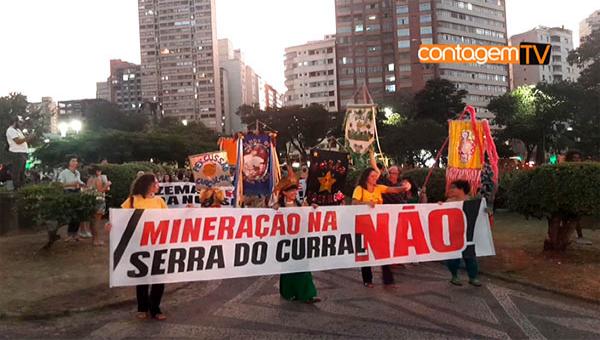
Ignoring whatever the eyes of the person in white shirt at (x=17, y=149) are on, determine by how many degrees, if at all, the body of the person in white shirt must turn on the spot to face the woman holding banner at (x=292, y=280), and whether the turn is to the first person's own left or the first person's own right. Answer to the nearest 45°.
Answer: approximately 90° to the first person's own right

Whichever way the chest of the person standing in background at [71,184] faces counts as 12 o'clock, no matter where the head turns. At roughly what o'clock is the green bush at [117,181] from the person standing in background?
The green bush is roughly at 8 o'clock from the person standing in background.

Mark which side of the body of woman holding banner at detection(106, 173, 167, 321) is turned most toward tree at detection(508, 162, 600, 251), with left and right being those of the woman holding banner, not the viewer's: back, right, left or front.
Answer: left

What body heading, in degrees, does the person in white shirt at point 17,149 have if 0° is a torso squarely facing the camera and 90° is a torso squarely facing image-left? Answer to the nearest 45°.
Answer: approximately 270°

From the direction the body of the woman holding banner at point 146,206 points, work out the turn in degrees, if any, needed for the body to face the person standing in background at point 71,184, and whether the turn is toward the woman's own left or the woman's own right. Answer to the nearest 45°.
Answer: approximately 180°

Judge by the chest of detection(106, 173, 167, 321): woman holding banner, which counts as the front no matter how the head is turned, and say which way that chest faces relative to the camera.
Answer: toward the camera

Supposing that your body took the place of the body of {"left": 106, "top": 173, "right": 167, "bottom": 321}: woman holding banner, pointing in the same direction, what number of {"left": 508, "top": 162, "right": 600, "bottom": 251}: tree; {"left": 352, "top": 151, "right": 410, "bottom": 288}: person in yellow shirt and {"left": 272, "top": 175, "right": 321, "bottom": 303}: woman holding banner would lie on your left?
3

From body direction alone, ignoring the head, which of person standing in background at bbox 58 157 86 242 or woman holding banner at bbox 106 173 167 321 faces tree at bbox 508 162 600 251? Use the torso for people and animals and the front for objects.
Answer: the person standing in background

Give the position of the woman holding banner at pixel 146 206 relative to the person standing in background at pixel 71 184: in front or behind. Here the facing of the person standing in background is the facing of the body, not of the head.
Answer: in front
